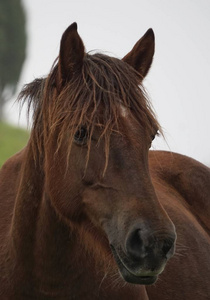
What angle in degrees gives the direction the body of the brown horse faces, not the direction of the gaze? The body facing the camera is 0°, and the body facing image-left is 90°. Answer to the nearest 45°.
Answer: approximately 45°

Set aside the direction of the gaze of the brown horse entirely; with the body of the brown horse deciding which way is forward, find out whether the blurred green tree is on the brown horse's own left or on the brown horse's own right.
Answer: on the brown horse's own right
